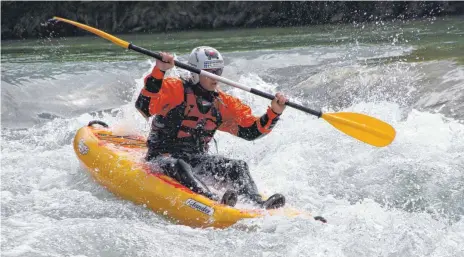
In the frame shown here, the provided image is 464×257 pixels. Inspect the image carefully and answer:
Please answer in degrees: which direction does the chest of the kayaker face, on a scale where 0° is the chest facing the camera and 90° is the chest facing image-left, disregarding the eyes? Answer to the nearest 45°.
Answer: approximately 315°
